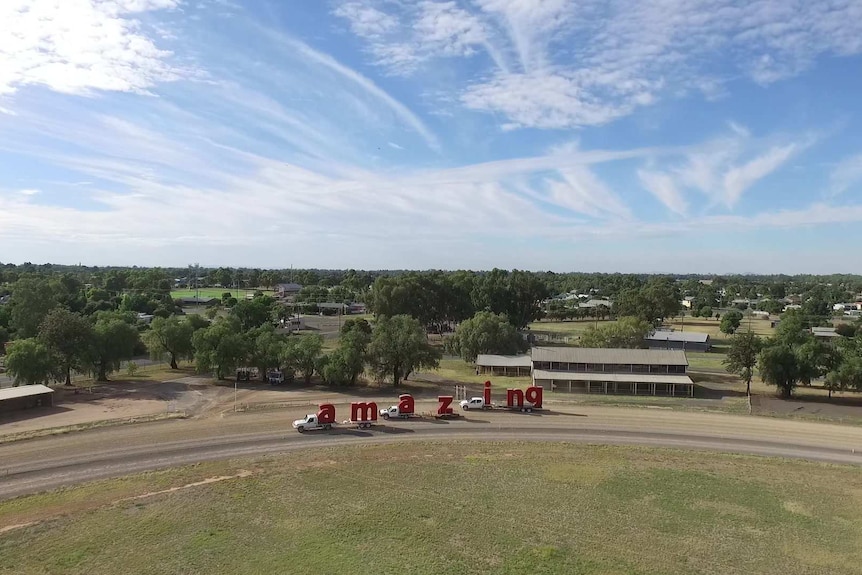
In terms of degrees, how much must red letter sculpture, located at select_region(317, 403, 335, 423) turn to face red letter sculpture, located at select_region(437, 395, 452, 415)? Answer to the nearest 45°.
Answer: approximately 90° to its left

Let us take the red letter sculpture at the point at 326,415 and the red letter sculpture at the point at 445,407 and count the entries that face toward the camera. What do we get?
2

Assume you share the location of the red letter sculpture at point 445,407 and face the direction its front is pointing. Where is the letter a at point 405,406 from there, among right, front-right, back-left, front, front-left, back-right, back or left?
right

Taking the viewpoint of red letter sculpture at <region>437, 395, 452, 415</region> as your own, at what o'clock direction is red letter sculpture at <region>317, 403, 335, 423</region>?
red letter sculpture at <region>317, 403, 335, 423</region> is roughly at 2 o'clock from red letter sculpture at <region>437, 395, 452, 415</region>.

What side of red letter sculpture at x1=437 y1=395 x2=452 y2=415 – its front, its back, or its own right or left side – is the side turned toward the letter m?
right

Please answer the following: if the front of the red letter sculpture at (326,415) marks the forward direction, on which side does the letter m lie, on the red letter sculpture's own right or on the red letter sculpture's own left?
on the red letter sculpture's own left

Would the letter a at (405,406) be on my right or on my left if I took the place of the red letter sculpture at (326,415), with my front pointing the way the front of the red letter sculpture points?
on my left

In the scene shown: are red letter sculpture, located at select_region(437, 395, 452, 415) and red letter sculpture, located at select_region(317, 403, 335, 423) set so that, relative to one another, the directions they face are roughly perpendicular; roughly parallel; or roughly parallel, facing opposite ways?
roughly parallel

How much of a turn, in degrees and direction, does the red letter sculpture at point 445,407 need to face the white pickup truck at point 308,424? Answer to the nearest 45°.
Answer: approximately 45° to its right

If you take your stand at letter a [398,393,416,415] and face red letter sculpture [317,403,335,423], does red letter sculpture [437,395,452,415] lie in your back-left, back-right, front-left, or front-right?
back-left

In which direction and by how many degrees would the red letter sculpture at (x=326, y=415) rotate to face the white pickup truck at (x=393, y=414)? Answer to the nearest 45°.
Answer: approximately 135° to its left

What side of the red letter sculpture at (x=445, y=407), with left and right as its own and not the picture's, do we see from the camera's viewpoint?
front

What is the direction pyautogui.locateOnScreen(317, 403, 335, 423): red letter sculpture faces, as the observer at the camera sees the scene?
facing the viewer
